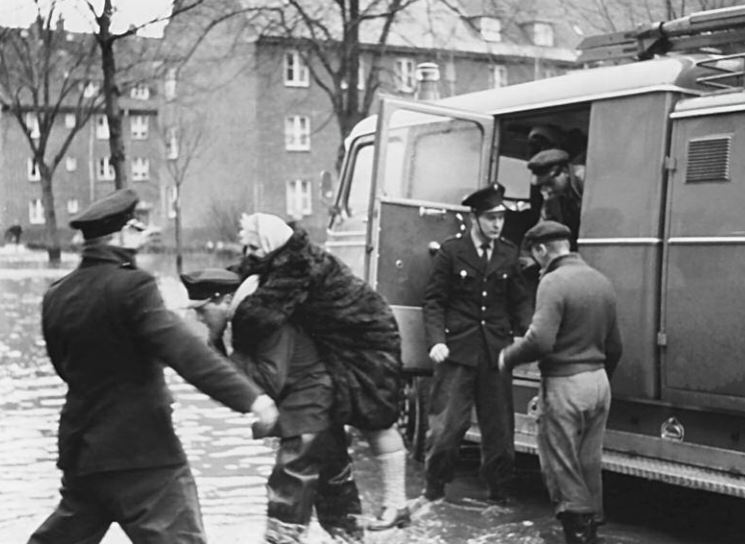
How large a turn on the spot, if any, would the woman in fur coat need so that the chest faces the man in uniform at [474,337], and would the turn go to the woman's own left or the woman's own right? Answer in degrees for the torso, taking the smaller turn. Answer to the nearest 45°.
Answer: approximately 135° to the woman's own right

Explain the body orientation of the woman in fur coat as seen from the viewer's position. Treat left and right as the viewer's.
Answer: facing to the left of the viewer

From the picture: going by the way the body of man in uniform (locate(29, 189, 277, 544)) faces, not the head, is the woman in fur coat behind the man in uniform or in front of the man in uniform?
in front

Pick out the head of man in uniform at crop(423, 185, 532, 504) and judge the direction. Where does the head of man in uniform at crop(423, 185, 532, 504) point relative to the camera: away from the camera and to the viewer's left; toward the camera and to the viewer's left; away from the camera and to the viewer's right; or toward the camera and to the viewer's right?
toward the camera and to the viewer's right

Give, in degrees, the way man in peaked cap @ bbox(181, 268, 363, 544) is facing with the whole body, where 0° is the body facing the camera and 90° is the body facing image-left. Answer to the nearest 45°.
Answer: approximately 90°

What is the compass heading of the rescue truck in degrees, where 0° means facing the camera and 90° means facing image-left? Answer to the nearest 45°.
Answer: approximately 135°

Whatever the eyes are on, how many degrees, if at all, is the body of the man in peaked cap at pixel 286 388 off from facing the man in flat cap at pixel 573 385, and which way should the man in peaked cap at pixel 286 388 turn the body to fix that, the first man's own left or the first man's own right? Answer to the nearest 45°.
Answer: approximately 180°

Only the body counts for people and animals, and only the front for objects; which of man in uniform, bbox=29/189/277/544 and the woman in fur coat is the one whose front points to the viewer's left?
the woman in fur coat

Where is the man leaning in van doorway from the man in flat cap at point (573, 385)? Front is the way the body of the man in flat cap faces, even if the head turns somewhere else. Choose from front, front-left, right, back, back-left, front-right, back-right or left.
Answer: front-right

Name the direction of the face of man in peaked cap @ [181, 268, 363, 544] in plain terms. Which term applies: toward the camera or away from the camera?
toward the camera

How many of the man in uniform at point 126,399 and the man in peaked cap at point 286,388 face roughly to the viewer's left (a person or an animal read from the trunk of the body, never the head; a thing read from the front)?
1
